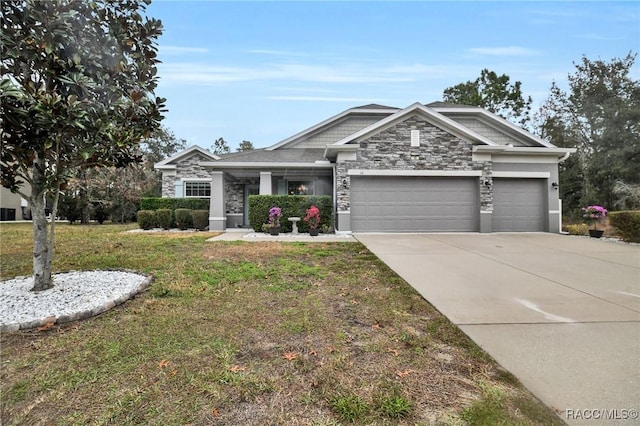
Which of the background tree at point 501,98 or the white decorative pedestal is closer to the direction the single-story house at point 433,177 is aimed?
the white decorative pedestal

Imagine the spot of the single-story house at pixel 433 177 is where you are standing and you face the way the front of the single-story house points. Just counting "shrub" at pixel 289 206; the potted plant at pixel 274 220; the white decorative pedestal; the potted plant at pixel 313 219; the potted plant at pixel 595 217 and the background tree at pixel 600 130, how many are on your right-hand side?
4

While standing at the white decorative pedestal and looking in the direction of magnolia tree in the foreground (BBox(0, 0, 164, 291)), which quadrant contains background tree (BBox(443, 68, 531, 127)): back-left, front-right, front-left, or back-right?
back-left

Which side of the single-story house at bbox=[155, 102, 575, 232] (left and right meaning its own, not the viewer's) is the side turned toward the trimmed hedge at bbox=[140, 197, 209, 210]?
right

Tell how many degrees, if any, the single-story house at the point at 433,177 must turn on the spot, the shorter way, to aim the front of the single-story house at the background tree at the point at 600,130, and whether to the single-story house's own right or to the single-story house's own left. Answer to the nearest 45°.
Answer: approximately 135° to the single-story house's own left

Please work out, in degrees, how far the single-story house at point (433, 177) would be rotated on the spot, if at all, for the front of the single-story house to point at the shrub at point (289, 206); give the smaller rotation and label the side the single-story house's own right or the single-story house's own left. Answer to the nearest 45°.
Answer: approximately 90° to the single-story house's own right

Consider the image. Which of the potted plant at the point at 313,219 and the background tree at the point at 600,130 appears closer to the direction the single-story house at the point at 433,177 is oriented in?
the potted plant

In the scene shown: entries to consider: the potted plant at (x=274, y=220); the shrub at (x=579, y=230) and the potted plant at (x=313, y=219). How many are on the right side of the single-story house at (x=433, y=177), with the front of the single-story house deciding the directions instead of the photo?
2

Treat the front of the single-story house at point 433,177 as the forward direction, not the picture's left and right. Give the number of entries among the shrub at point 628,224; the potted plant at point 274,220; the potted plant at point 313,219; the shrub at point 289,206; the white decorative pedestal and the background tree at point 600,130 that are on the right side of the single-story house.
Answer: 4

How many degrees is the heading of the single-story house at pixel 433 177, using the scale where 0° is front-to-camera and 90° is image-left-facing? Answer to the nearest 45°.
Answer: approximately 0°
